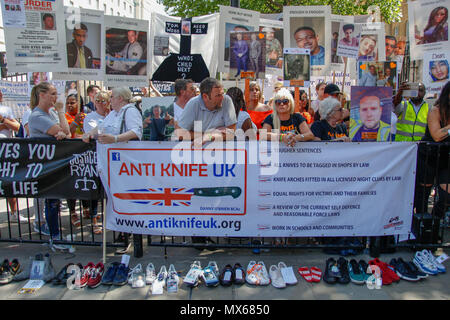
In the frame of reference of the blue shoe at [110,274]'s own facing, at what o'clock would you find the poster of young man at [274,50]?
The poster of young man is roughly at 6 o'clock from the blue shoe.

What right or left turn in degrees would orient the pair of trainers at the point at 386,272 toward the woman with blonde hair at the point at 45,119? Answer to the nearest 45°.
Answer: approximately 135° to its right

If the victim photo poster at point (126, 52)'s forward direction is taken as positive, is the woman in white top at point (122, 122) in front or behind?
in front

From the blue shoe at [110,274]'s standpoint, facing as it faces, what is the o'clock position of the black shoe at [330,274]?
The black shoe is roughly at 8 o'clock from the blue shoe.

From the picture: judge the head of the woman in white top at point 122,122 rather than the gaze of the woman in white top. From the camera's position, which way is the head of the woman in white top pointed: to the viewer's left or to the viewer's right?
to the viewer's left

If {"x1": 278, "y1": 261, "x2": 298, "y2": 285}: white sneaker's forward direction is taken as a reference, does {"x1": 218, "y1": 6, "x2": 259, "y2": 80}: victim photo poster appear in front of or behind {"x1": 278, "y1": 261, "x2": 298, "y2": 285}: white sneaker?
behind

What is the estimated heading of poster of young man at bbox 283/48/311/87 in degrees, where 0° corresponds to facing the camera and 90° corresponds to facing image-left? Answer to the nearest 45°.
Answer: approximately 0°

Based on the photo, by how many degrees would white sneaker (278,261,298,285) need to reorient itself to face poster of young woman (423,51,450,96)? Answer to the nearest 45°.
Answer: approximately 90° to its left

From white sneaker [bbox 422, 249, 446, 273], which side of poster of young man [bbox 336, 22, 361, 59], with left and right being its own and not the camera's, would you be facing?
front

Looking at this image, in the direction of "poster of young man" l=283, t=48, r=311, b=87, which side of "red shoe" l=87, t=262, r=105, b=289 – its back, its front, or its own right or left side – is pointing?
back
